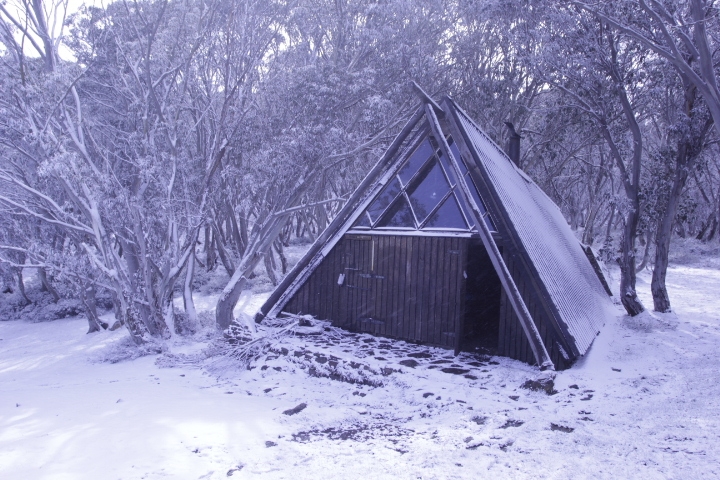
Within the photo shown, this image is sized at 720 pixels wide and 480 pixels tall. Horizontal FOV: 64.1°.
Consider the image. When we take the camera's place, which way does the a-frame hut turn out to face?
facing the viewer and to the left of the viewer
